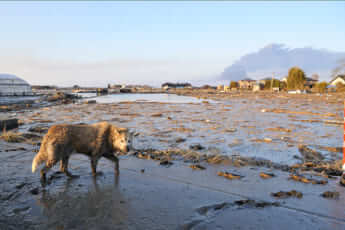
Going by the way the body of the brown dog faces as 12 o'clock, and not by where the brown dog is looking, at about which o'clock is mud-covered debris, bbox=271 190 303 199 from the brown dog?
The mud-covered debris is roughly at 1 o'clock from the brown dog.

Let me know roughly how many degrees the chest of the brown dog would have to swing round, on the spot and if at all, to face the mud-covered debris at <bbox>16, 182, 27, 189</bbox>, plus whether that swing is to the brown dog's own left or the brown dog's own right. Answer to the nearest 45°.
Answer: approximately 180°

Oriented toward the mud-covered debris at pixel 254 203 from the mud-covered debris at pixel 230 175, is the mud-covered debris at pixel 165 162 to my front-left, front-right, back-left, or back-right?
back-right

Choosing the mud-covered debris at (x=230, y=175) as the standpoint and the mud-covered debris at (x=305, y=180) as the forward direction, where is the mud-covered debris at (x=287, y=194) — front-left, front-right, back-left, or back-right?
front-right

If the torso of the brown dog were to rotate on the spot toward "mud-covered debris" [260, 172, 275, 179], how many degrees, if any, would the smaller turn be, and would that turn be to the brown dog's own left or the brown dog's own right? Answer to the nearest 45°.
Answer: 0° — it already faces it

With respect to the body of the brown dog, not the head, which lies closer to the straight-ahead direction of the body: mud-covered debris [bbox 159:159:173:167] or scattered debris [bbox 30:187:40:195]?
the mud-covered debris

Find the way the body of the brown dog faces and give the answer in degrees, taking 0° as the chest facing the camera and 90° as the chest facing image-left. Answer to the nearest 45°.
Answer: approximately 270°

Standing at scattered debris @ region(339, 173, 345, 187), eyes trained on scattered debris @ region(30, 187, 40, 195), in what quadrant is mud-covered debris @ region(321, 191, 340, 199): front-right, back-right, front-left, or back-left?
front-left

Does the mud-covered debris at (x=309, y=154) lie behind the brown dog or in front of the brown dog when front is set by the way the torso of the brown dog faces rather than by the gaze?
in front

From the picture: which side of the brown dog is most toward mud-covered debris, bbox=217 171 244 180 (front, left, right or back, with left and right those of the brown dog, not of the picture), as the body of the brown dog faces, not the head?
front

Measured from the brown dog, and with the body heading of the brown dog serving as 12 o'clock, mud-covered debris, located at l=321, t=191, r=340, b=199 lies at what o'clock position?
The mud-covered debris is roughly at 1 o'clock from the brown dog.

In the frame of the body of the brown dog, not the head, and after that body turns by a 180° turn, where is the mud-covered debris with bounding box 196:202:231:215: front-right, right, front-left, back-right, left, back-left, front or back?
back-left

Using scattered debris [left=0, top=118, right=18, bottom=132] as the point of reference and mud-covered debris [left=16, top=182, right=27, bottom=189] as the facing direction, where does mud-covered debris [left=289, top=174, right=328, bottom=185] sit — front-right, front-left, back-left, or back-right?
front-left

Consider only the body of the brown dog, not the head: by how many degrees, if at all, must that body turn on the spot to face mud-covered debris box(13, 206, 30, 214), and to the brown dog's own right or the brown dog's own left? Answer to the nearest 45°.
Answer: approximately 135° to the brown dog's own right
